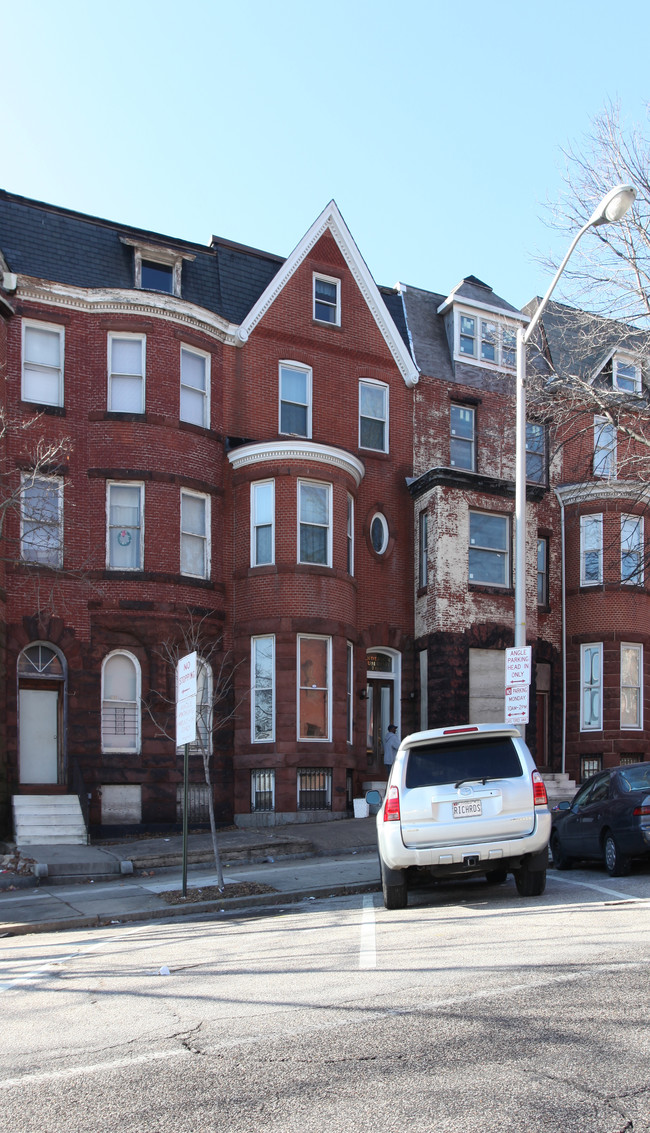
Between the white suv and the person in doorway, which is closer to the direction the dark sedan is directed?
the person in doorway

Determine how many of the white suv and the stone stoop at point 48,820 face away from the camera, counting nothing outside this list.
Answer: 1

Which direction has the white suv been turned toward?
away from the camera

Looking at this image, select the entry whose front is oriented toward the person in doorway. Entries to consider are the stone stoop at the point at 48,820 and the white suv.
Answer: the white suv

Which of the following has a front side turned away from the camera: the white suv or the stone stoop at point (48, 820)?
the white suv

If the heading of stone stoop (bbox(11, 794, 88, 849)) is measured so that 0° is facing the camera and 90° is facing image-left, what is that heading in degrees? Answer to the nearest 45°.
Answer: approximately 0°

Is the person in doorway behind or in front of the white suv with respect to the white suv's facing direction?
in front

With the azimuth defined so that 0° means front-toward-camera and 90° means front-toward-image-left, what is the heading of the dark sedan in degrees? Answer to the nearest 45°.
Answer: approximately 135°

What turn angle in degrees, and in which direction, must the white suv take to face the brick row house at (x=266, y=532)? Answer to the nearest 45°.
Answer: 0° — it already faces it

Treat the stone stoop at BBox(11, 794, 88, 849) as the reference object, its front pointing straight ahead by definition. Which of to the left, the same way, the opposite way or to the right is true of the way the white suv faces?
the opposite way

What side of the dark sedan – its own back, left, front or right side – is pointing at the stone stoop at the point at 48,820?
front

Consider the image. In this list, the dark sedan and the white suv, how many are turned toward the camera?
0

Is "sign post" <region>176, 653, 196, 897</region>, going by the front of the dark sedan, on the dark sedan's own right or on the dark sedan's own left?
on the dark sedan's own left
